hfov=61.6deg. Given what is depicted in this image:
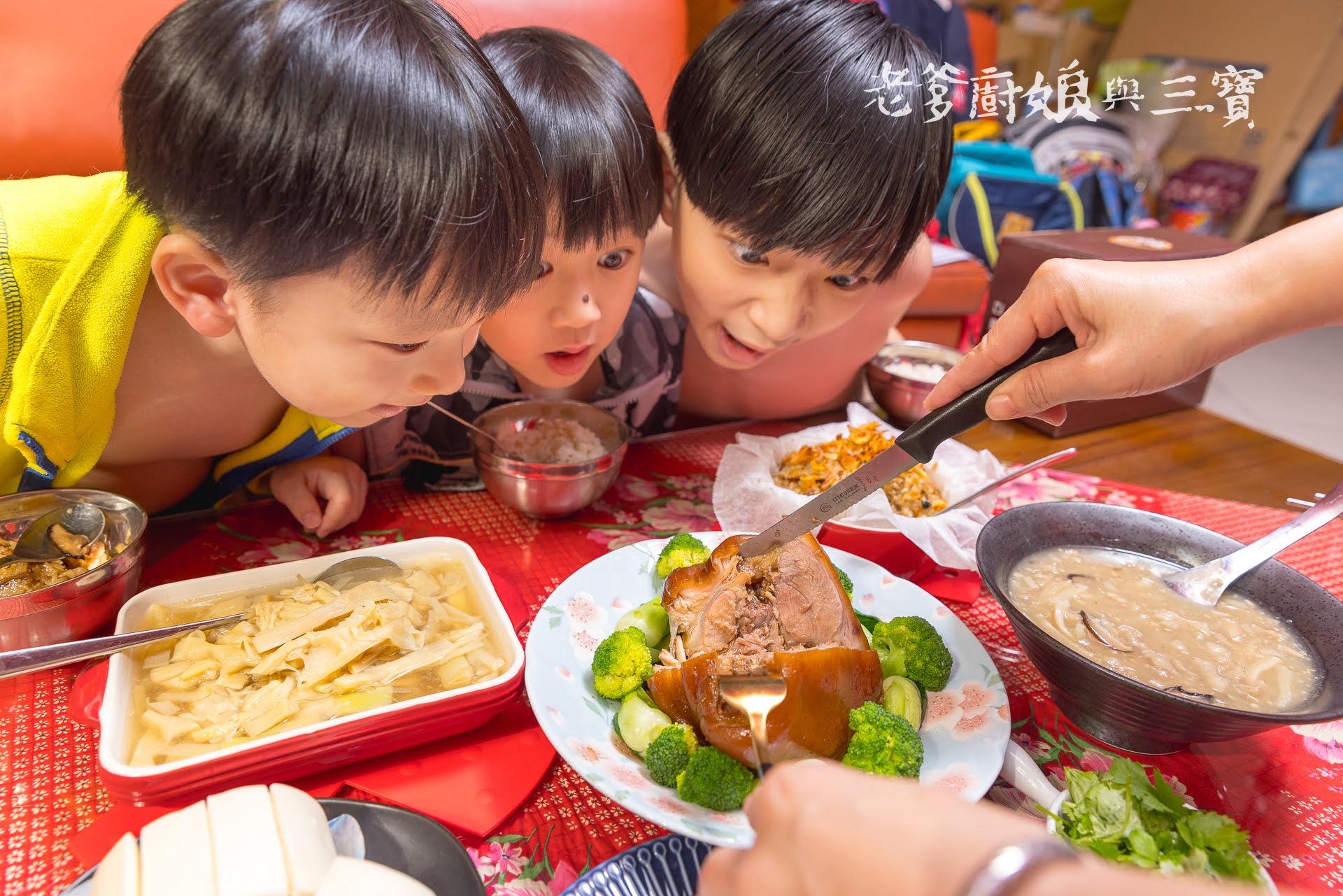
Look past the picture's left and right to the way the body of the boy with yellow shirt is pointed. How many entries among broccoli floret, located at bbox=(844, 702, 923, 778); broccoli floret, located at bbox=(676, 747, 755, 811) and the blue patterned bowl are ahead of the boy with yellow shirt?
3

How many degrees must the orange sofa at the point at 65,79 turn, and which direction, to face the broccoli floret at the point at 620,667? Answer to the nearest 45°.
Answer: approximately 45° to its left

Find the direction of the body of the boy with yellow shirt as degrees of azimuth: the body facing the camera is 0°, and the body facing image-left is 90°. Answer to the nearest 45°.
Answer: approximately 315°

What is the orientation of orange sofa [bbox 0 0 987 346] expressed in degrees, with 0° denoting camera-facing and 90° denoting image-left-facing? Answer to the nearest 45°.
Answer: approximately 0°

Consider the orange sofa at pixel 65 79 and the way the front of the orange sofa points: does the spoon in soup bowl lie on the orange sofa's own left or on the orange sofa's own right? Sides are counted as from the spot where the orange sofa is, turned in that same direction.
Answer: on the orange sofa's own left

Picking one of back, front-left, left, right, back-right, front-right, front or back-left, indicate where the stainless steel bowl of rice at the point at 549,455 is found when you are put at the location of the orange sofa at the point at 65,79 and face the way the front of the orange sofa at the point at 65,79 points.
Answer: front-left

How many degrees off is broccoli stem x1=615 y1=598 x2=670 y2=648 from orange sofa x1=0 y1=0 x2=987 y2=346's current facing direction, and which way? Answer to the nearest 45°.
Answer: approximately 45° to its left

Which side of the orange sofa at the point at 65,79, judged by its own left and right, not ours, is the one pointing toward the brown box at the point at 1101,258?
left

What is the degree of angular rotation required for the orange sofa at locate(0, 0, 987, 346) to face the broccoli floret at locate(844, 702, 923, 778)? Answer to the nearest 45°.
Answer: approximately 45° to its left

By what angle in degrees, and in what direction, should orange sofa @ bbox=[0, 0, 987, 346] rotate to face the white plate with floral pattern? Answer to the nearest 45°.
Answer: approximately 45° to its left
